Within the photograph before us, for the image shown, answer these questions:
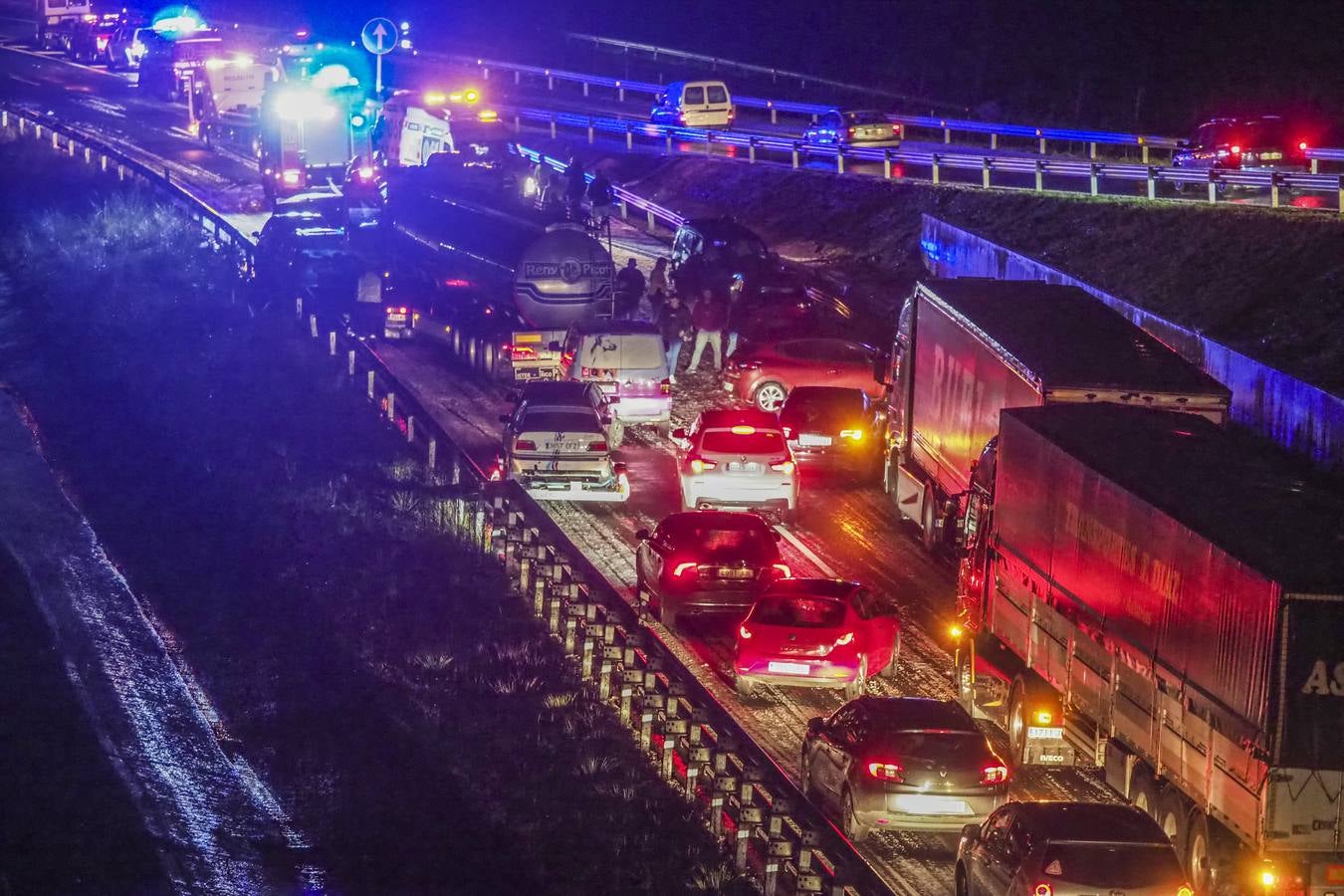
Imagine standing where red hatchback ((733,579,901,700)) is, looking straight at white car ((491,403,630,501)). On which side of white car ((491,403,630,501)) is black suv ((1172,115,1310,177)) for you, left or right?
right

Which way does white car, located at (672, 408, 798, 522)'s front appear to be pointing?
away from the camera

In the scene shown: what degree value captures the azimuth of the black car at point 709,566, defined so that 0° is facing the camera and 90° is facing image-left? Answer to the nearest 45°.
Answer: approximately 135°

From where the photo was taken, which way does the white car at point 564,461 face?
away from the camera

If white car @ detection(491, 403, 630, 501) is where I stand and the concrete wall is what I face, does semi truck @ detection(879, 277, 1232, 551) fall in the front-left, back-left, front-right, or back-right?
front-right

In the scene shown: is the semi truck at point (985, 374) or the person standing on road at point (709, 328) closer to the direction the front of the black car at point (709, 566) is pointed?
the person standing on road

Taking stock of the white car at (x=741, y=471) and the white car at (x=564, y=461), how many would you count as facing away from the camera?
2

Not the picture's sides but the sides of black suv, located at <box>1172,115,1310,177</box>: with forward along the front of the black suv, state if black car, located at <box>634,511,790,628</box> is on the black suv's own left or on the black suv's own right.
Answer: on the black suv's own left

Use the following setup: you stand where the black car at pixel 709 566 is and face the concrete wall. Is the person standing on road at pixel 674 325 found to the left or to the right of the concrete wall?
left

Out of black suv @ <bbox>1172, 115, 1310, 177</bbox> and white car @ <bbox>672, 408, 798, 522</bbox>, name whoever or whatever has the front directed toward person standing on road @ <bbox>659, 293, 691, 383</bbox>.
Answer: the white car

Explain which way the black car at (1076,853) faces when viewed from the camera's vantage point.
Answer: facing away from the viewer and to the left of the viewer

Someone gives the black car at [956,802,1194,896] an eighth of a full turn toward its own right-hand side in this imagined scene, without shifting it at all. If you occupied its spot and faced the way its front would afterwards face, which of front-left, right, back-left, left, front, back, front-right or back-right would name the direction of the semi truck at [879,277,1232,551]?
front

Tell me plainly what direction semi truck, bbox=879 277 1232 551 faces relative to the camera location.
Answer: facing away from the viewer and to the left of the viewer

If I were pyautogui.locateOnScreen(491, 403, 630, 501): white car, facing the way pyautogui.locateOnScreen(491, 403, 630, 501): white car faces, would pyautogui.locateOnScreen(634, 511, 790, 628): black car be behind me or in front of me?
behind

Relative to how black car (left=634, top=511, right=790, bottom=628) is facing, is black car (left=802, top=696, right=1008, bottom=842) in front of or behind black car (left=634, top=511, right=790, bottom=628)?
behind

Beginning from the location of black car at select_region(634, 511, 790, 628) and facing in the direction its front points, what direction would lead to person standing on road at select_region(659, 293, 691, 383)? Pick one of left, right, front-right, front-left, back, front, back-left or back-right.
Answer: front-right
